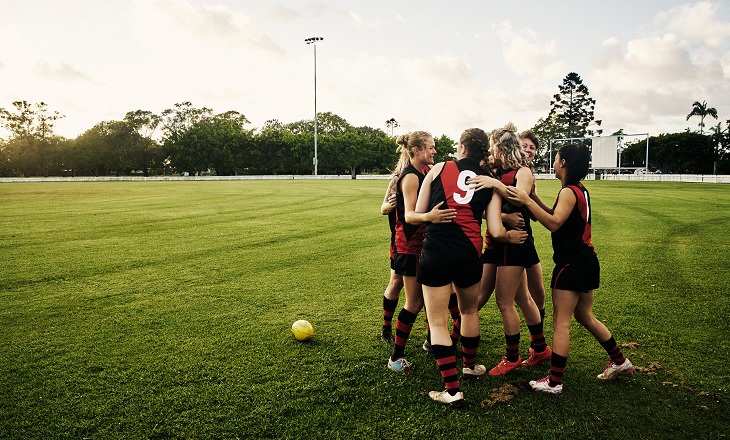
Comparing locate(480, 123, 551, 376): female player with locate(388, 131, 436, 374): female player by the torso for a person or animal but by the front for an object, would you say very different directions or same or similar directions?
very different directions

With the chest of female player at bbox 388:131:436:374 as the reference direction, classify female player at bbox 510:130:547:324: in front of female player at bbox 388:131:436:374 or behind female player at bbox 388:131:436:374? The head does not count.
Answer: in front

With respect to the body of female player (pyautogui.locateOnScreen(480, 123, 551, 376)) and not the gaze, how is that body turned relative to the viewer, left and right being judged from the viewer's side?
facing to the left of the viewer

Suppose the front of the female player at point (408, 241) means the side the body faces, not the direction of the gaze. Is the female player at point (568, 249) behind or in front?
in front

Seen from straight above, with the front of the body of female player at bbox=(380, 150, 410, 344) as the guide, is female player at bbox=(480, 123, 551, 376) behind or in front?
in front

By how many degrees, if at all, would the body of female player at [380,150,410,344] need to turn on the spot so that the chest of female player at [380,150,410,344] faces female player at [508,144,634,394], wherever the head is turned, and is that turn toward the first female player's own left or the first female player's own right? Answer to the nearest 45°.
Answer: approximately 45° to the first female player's own right

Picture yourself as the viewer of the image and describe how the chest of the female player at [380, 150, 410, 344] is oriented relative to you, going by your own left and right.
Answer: facing to the right of the viewer

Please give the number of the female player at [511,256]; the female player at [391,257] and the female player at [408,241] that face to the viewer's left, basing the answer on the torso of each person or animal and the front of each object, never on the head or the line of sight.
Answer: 1

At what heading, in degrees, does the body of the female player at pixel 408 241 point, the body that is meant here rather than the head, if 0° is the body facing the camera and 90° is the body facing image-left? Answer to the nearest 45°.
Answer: approximately 270°

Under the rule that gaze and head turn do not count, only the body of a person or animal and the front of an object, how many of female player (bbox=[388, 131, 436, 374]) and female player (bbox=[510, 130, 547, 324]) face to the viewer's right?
1

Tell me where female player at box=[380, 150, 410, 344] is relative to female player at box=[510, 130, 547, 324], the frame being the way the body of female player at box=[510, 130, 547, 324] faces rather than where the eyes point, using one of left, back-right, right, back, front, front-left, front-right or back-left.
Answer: front-right

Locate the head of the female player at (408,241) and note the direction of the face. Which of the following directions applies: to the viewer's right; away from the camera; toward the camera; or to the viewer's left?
to the viewer's right
